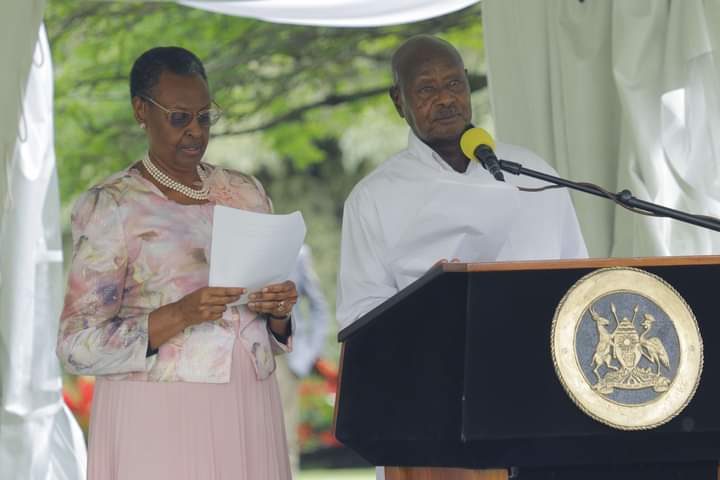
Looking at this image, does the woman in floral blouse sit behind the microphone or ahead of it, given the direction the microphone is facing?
ahead

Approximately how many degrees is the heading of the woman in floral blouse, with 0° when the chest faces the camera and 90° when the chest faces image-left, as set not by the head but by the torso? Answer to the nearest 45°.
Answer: approximately 315°

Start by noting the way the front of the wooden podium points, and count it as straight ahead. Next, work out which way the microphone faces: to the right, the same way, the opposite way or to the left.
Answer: the opposite way

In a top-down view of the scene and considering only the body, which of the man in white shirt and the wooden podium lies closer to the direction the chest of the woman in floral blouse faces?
the wooden podium

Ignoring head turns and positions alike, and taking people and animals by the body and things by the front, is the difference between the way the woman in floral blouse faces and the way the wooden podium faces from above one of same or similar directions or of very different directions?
same or similar directions

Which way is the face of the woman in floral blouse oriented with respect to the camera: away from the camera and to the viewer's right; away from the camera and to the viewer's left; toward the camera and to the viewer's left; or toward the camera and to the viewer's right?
toward the camera and to the viewer's right

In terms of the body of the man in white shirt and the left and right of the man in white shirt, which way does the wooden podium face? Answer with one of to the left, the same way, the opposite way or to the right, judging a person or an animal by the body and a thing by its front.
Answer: the same way

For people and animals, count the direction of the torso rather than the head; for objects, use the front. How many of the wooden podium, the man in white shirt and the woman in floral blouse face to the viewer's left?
0

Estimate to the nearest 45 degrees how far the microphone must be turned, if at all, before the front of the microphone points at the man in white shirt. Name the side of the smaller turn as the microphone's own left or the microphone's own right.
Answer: approximately 45° to the microphone's own right

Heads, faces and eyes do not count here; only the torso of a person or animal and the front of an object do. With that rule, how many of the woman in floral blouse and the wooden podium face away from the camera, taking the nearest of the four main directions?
0

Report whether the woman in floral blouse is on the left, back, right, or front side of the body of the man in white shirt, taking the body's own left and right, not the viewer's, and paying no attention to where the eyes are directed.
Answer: right

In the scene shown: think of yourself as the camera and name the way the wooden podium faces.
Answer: facing the viewer and to the right of the viewer

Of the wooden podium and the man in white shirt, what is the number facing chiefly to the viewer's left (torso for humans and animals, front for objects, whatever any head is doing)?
0

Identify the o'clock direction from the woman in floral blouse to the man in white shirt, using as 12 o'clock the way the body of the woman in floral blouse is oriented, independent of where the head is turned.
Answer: The man in white shirt is roughly at 10 o'clock from the woman in floral blouse.

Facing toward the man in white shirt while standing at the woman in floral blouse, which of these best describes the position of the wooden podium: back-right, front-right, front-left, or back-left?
front-right

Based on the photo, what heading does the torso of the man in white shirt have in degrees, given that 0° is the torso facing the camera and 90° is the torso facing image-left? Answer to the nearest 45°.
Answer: approximately 315°

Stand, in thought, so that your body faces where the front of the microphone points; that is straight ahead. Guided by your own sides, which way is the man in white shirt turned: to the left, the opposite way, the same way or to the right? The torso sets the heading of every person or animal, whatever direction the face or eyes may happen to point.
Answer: the opposite way
